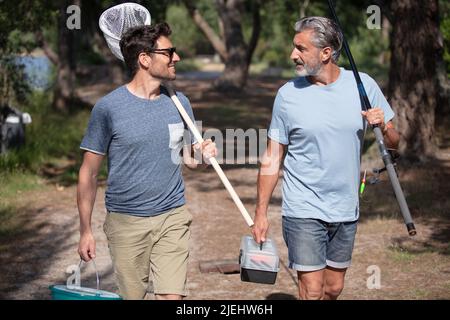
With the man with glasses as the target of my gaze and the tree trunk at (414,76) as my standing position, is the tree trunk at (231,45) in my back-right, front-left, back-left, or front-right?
back-right

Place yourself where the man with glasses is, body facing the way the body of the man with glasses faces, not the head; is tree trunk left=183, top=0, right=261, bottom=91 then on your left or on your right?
on your left

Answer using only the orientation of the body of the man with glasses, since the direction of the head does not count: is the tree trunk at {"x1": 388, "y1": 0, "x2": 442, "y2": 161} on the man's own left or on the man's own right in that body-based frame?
on the man's own left

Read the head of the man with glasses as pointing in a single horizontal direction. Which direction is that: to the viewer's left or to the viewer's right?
to the viewer's right

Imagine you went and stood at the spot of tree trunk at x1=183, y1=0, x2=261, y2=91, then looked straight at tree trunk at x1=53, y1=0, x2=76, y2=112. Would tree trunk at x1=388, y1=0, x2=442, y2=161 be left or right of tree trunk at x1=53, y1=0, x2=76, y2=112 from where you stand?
left

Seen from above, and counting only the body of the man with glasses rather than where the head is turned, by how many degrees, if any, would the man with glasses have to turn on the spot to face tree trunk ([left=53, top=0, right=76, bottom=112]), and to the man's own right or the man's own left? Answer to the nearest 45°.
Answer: approximately 135° to the man's own left

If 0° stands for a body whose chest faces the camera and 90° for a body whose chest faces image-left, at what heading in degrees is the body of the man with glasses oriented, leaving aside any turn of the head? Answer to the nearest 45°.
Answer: approximately 315°
